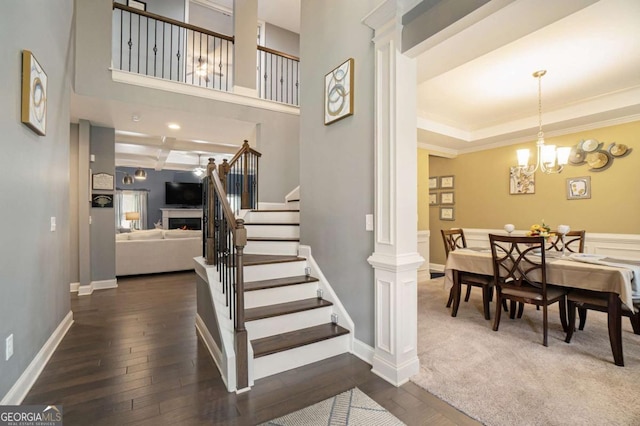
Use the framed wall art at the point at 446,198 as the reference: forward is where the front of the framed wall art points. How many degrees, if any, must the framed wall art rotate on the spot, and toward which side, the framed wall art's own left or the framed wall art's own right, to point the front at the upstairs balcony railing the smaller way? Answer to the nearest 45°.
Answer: approximately 45° to the framed wall art's own right

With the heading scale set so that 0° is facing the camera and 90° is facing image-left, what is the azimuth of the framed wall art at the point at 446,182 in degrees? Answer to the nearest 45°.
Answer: approximately 0°

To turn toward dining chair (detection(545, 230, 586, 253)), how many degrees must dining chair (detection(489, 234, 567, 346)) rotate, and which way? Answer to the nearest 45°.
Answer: approximately 45° to its left

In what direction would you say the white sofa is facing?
away from the camera

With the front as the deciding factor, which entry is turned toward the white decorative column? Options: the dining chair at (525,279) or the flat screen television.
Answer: the flat screen television

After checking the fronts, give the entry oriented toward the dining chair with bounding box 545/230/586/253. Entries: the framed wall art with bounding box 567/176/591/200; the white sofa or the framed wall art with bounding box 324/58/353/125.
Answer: the framed wall art with bounding box 567/176/591/200

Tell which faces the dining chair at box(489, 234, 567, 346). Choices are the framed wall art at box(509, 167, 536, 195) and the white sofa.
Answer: the framed wall art
